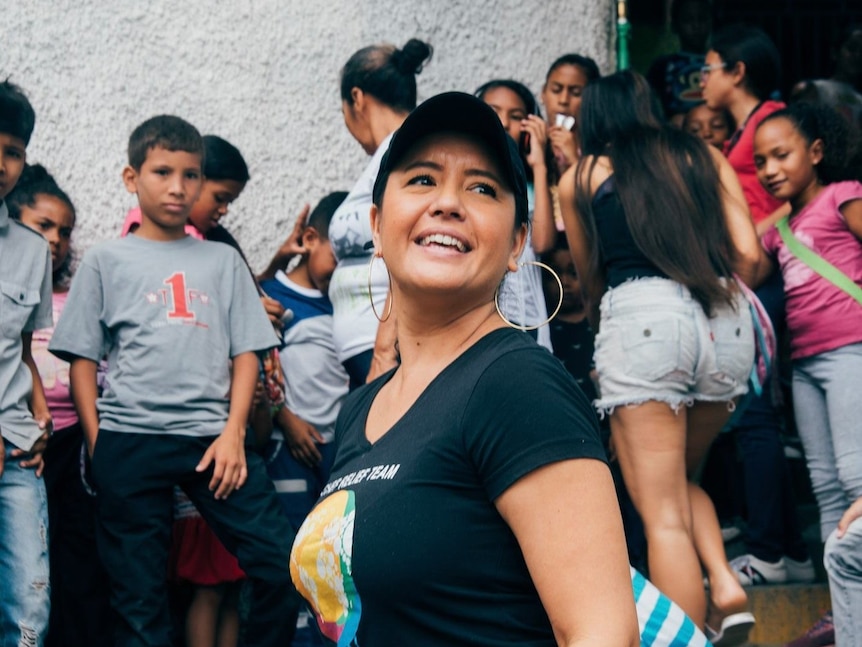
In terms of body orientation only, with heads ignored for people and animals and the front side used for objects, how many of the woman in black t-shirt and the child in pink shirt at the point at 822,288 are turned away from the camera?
0

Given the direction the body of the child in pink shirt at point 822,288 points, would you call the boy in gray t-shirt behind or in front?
in front

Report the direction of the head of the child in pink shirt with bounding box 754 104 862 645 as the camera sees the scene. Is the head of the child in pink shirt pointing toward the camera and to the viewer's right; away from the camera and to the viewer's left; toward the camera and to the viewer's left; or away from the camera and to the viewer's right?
toward the camera and to the viewer's left

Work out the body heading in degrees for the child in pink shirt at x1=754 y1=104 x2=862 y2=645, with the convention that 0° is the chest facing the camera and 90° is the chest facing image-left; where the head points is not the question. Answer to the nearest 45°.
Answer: approximately 45°

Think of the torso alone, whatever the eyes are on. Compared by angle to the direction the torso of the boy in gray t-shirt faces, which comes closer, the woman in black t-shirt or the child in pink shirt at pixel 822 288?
the woman in black t-shirt

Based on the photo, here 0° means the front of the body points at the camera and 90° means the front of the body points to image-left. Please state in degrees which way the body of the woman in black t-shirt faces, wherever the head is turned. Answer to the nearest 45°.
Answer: approximately 45°

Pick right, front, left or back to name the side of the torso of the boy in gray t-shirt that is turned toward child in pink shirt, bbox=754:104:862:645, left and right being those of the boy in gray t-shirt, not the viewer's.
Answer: left

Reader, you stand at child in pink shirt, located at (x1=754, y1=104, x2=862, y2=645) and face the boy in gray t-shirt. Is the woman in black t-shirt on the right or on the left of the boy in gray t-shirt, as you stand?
left

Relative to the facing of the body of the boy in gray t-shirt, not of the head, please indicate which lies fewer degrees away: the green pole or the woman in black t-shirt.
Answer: the woman in black t-shirt

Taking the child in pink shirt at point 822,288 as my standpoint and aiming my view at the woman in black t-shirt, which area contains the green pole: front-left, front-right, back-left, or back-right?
back-right

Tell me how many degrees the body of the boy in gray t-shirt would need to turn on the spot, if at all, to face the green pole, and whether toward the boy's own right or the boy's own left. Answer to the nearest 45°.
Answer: approximately 135° to the boy's own left

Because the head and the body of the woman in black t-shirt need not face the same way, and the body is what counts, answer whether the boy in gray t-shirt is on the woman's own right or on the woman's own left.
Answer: on the woman's own right

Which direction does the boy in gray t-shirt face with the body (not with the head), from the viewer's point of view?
toward the camera
